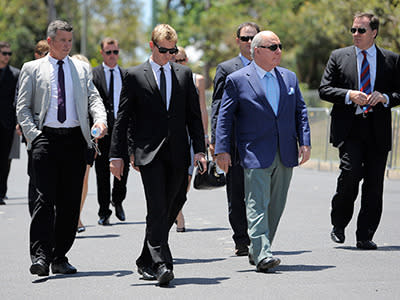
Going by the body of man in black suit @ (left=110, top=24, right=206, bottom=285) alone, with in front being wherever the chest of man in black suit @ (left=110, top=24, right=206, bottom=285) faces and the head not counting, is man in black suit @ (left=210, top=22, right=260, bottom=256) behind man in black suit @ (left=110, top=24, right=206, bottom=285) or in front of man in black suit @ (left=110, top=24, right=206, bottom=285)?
behind

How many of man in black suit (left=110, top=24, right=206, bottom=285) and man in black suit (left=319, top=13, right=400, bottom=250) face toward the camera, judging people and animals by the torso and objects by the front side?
2

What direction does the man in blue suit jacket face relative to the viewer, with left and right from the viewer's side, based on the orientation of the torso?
facing the viewer and to the right of the viewer

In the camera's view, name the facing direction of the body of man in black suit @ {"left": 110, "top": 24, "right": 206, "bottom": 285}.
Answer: toward the camera

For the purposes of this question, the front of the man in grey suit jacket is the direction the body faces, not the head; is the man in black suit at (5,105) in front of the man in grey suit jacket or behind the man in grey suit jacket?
behind

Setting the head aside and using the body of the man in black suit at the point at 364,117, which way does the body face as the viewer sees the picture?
toward the camera

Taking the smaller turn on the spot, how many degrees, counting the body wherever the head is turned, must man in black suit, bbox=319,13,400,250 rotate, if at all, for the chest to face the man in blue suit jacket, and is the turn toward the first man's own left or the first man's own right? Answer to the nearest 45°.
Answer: approximately 45° to the first man's own right

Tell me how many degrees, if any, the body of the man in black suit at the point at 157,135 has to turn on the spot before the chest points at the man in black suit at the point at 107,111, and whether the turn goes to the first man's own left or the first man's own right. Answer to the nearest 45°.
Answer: approximately 180°
